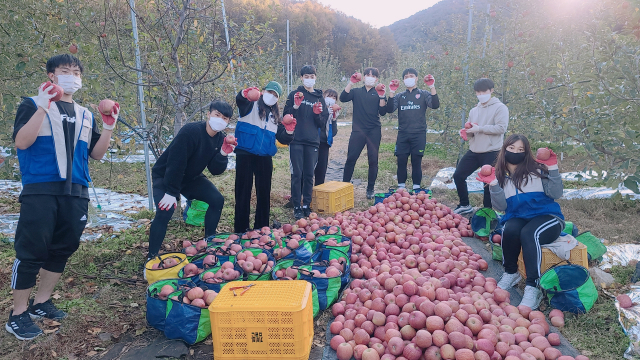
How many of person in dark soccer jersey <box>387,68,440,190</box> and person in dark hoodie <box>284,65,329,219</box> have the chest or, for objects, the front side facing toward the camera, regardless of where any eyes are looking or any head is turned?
2

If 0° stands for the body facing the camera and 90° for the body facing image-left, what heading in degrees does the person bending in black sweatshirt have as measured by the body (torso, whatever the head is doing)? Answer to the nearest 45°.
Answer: approximately 315°

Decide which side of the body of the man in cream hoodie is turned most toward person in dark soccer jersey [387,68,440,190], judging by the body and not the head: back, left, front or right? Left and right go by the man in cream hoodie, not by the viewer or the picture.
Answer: right

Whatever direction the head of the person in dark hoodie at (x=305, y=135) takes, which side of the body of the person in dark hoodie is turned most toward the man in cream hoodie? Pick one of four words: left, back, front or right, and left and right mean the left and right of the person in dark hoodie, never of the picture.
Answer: left

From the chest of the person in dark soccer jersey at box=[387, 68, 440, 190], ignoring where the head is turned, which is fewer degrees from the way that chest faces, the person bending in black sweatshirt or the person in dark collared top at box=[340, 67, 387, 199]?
the person bending in black sweatshirt

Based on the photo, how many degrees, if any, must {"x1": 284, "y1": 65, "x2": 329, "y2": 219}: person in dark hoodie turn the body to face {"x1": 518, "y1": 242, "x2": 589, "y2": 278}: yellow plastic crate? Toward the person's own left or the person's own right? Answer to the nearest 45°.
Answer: approximately 45° to the person's own left

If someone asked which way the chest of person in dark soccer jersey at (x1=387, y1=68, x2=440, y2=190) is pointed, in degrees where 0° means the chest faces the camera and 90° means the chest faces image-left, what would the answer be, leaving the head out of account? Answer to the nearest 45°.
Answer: approximately 0°
